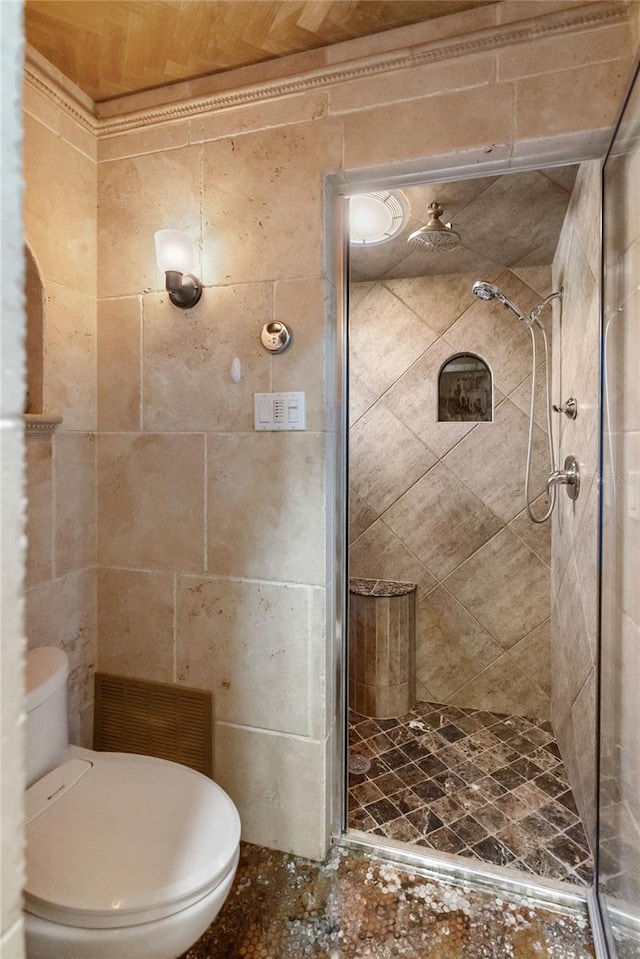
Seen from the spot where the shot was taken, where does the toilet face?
facing the viewer and to the right of the viewer

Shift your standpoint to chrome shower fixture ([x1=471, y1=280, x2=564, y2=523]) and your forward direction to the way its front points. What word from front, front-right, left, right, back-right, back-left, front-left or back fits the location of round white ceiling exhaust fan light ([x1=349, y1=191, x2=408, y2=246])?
front-left

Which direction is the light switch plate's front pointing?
toward the camera

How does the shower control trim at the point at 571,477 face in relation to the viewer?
to the viewer's left

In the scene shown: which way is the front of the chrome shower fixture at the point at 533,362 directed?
to the viewer's left

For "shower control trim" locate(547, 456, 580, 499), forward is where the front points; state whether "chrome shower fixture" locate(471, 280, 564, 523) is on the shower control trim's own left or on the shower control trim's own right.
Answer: on the shower control trim's own right

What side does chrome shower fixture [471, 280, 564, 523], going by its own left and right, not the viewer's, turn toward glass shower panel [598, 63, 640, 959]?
left

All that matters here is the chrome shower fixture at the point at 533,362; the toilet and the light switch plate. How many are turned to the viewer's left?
1

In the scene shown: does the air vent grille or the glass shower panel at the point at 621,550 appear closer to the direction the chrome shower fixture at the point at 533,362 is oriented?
the air vent grille

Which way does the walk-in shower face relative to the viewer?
toward the camera

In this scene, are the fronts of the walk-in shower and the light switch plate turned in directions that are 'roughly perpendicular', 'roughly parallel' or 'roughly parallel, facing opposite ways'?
roughly parallel
